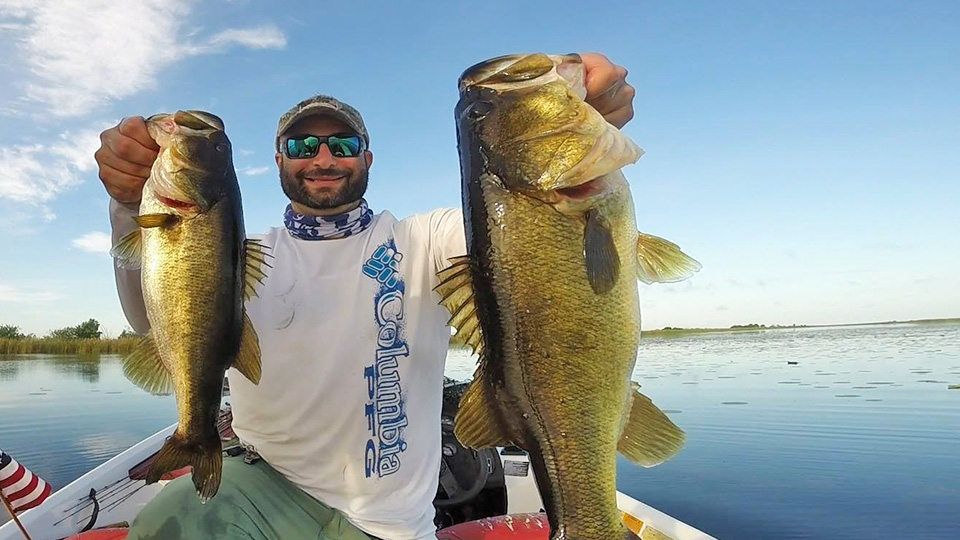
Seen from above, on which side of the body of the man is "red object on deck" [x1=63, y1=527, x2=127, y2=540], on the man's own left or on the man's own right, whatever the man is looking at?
on the man's own right

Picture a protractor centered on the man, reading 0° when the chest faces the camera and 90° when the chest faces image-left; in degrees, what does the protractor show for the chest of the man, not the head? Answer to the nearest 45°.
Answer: approximately 0°

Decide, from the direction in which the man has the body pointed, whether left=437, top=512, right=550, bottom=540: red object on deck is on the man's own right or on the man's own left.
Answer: on the man's own left
